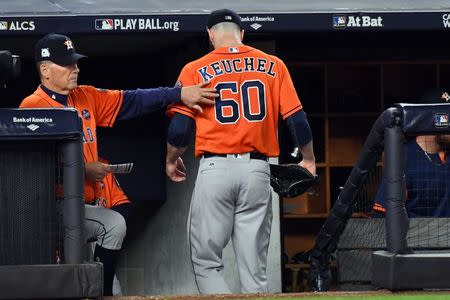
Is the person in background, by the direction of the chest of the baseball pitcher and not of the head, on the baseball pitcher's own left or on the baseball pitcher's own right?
on the baseball pitcher's own right

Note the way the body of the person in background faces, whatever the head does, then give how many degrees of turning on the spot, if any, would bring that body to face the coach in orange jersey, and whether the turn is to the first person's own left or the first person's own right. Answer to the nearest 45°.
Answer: approximately 135° to the first person's own right

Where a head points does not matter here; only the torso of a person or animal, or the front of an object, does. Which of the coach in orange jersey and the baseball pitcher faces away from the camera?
the baseball pitcher

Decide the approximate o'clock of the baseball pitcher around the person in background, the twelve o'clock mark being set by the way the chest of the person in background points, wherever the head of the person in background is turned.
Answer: The baseball pitcher is roughly at 4 o'clock from the person in background.

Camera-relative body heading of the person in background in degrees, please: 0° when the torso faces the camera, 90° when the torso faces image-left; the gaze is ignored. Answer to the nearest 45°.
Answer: approximately 315°

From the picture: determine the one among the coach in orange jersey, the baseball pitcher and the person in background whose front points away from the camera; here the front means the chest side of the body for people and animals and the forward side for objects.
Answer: the baseball pitcher

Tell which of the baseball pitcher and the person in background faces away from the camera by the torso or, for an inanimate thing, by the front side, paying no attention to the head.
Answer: the baseball pitcher

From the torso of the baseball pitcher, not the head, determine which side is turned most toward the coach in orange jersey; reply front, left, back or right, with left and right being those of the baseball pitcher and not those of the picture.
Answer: left

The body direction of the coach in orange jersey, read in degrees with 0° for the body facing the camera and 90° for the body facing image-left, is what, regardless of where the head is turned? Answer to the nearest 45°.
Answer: approximately 315°

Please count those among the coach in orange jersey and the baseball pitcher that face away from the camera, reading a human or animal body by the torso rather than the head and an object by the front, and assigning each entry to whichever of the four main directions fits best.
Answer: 1

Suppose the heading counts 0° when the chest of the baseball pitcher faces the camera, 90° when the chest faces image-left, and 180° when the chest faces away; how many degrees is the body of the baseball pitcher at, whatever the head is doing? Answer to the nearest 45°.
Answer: approximately 180°

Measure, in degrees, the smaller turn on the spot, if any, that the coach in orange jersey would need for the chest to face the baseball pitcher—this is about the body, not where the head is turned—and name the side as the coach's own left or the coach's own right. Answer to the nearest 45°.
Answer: approximately 45° to the coach's own left
